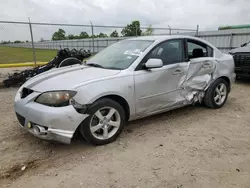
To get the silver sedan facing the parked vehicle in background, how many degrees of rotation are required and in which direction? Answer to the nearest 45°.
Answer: approximately 180°

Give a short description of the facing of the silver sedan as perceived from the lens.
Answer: facing the viewer and to the left of the viewer
